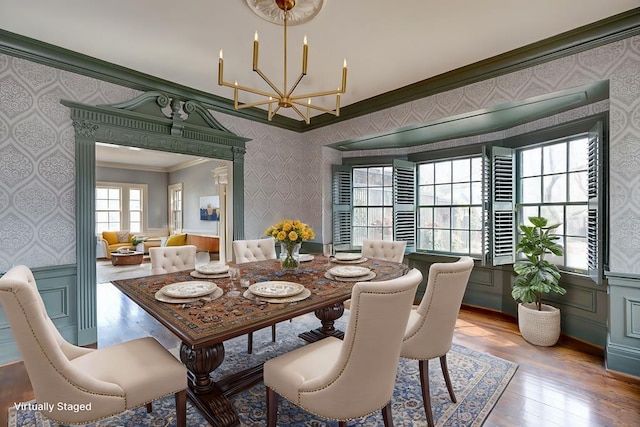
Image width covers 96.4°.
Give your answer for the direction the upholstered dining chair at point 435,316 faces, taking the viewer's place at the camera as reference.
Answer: facing away from the viewer and to the left of the viewer

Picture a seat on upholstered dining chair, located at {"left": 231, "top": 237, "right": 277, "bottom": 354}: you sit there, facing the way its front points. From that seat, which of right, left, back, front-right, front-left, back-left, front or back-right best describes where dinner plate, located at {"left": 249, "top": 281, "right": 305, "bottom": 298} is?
front-right

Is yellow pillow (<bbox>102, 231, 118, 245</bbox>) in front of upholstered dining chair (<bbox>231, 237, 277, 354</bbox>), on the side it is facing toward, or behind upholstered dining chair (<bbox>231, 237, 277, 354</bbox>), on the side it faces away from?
behind

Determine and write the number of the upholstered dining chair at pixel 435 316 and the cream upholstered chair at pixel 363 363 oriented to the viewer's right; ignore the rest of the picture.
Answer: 0

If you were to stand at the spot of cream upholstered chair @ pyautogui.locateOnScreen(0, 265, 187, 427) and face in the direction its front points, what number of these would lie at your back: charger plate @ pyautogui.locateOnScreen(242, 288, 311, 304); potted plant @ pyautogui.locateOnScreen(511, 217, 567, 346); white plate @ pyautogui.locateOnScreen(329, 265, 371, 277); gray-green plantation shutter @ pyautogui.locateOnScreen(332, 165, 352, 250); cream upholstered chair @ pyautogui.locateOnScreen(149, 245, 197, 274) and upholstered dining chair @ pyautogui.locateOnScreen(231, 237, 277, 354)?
0

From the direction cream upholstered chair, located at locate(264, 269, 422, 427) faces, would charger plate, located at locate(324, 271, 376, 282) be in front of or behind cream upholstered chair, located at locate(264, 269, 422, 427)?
in front

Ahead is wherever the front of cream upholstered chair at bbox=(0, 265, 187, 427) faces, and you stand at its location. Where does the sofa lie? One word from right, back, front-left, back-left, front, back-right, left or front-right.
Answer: front-left

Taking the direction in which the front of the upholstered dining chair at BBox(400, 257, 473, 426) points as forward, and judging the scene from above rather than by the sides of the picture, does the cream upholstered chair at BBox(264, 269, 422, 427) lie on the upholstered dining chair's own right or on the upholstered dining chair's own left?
on the upholstered dining chair's own left

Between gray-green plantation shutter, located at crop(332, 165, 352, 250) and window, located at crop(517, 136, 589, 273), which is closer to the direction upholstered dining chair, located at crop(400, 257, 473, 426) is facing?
the gray-green plantation shutter

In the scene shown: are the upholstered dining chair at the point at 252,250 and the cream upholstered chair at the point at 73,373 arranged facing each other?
no

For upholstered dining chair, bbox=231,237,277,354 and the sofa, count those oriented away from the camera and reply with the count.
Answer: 0

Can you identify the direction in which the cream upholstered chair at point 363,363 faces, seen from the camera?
facing away from the viewer and to the left of the viewer

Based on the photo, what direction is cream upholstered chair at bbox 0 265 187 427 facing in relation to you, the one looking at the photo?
facing away from the viewer and to the right of the viewer

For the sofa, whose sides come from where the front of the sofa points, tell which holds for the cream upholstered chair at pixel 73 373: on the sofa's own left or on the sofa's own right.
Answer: on the sofa's own right

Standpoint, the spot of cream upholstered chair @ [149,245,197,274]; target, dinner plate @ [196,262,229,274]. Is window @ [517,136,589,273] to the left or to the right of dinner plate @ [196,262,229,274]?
left

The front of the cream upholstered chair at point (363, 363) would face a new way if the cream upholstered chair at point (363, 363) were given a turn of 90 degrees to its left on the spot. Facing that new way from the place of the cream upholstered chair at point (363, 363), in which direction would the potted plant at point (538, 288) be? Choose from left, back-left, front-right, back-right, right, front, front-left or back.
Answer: back

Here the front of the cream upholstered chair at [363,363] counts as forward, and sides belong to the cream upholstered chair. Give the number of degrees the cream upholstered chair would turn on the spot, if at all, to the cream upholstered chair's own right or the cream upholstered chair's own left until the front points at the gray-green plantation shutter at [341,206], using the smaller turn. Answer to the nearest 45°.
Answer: approximately 45° to the cream upholstered chair's own right

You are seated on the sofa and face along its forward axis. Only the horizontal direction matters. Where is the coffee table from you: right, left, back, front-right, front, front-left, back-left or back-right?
front-right

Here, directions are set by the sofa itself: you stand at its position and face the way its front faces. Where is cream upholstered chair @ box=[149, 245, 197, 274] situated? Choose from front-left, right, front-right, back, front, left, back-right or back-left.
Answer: front-right

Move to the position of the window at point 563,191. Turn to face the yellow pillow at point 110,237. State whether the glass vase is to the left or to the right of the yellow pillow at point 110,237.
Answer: left

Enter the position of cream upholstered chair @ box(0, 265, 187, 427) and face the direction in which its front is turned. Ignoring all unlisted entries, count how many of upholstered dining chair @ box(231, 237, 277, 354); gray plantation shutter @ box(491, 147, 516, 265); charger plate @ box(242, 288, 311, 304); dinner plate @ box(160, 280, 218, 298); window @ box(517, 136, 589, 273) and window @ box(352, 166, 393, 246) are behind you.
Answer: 0

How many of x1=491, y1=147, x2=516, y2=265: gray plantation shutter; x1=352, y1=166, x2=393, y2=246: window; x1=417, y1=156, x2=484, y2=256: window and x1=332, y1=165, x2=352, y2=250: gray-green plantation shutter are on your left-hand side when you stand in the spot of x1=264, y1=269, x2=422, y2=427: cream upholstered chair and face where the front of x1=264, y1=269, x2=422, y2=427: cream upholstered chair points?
0

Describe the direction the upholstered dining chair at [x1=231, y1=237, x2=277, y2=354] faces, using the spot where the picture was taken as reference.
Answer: facing the viewer and to the right of the viewer
